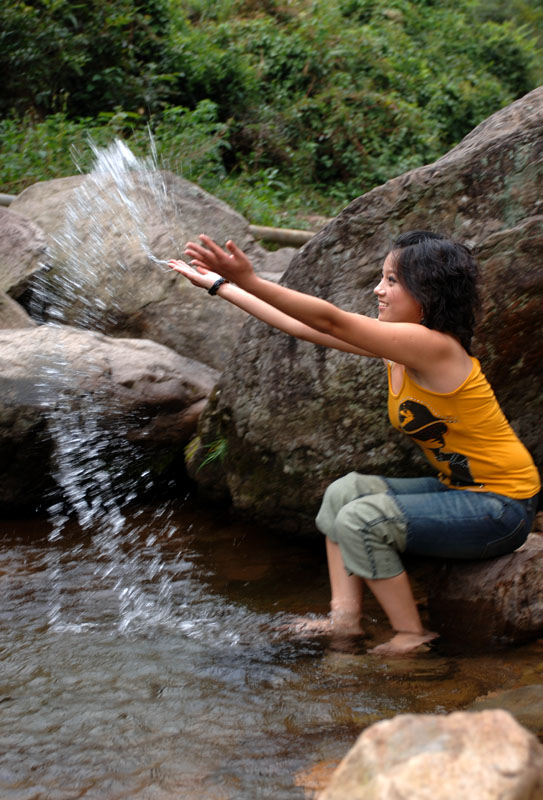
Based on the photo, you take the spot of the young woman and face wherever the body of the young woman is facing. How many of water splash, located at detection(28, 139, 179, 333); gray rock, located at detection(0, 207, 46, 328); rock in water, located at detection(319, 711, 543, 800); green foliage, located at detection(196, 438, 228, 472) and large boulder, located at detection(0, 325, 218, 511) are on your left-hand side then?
1

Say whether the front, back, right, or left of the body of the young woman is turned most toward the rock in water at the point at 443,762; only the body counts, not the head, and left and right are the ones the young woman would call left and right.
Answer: left

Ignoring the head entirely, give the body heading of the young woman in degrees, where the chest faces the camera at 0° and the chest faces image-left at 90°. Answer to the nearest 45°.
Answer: approximately 90°

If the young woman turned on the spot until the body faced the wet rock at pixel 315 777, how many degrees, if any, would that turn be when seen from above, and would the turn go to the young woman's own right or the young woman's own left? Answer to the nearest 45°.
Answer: approximately 90° to the young woman's own left

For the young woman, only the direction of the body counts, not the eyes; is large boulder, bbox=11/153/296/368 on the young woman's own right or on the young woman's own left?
on the young woman's own right

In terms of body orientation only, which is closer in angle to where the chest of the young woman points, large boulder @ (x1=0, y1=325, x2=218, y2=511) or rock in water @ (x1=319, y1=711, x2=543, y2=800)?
the large boulder

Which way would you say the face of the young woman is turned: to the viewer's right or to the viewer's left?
to the viewer's left

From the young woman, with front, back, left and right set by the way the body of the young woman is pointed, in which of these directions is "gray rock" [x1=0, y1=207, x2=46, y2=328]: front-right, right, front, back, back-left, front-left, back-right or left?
front-right

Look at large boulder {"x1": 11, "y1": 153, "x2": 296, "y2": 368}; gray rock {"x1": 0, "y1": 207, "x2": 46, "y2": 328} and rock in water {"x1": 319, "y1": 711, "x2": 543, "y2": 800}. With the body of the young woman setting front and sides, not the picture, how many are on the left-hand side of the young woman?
1

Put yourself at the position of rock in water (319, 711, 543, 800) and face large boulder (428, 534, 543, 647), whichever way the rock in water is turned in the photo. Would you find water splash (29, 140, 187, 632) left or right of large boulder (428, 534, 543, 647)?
left

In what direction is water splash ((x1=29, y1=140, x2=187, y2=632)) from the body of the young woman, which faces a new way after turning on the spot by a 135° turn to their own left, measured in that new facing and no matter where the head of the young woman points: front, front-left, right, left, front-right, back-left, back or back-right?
back
